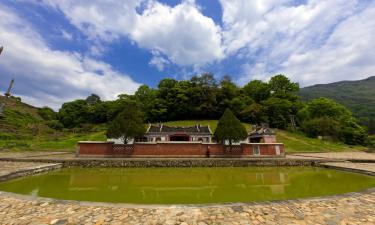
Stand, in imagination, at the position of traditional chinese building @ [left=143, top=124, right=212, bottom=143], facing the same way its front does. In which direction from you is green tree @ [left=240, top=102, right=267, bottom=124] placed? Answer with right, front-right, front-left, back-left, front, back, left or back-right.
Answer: back-left

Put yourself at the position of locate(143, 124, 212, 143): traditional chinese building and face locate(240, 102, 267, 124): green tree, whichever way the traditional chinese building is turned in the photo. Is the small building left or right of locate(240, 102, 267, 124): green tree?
right

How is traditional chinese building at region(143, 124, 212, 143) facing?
toward the camera

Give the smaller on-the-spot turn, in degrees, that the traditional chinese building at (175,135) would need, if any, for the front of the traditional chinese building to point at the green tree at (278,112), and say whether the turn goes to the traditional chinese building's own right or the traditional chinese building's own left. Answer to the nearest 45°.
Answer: approximately 135° to the traditional chinese building's own left

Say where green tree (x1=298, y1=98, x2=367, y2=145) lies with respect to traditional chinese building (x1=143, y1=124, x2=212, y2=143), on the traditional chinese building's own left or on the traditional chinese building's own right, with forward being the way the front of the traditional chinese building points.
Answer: on the traditional chinese building's own left

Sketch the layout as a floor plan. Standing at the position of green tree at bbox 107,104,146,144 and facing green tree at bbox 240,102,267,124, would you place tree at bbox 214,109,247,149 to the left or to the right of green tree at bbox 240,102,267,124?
right

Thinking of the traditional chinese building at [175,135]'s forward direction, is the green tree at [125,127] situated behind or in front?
in front

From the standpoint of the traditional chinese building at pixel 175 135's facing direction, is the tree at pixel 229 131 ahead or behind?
ahead

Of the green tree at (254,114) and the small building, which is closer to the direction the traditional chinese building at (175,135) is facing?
the small building
